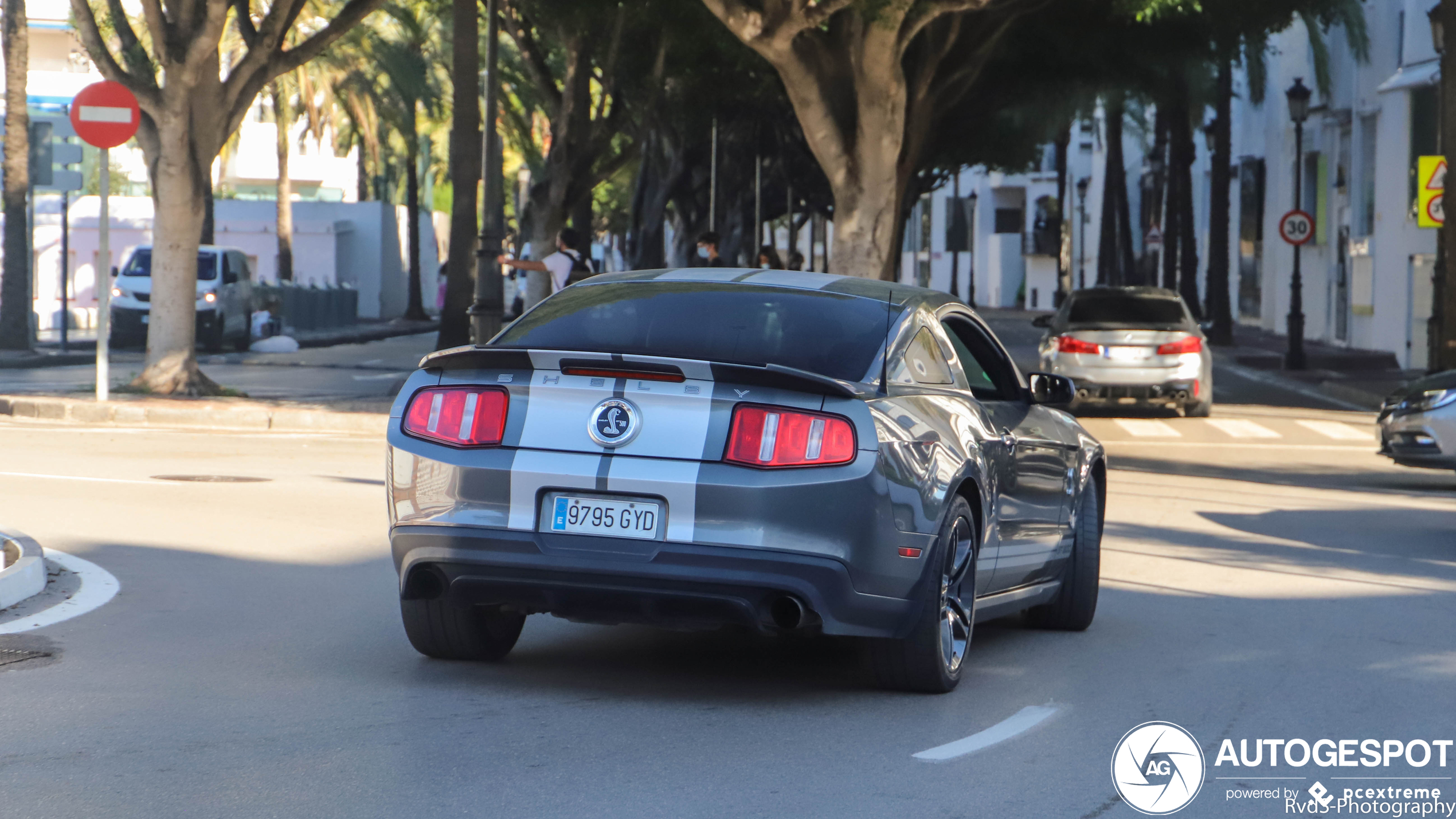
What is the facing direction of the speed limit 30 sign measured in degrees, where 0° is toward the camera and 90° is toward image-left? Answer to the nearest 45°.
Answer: approximately 0°

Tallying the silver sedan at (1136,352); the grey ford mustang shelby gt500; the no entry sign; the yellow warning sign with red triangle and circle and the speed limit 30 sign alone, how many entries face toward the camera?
3

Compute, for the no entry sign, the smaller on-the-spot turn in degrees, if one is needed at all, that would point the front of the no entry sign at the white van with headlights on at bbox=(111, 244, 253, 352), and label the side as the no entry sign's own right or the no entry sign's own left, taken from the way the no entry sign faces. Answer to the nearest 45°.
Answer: approximately 180°

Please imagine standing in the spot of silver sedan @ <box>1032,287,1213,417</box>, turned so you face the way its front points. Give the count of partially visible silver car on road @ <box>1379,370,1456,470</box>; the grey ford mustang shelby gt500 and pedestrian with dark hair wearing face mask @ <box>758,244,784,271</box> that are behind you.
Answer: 2

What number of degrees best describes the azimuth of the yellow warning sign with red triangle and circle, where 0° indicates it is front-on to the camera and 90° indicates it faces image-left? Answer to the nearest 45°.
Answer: approximately 0°

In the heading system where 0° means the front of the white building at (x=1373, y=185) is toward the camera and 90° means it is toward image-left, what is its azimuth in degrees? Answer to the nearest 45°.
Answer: approximately 45°

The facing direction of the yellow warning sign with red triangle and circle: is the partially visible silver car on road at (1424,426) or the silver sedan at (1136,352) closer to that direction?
the partially visible silver car on road

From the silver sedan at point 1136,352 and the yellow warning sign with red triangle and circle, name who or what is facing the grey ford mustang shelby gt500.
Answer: the yellow warning sign with red triangle and circle

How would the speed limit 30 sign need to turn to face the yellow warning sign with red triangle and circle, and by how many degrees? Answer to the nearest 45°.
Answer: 0° — it already faces it

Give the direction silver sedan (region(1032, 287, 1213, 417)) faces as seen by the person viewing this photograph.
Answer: facing away from the viewer
